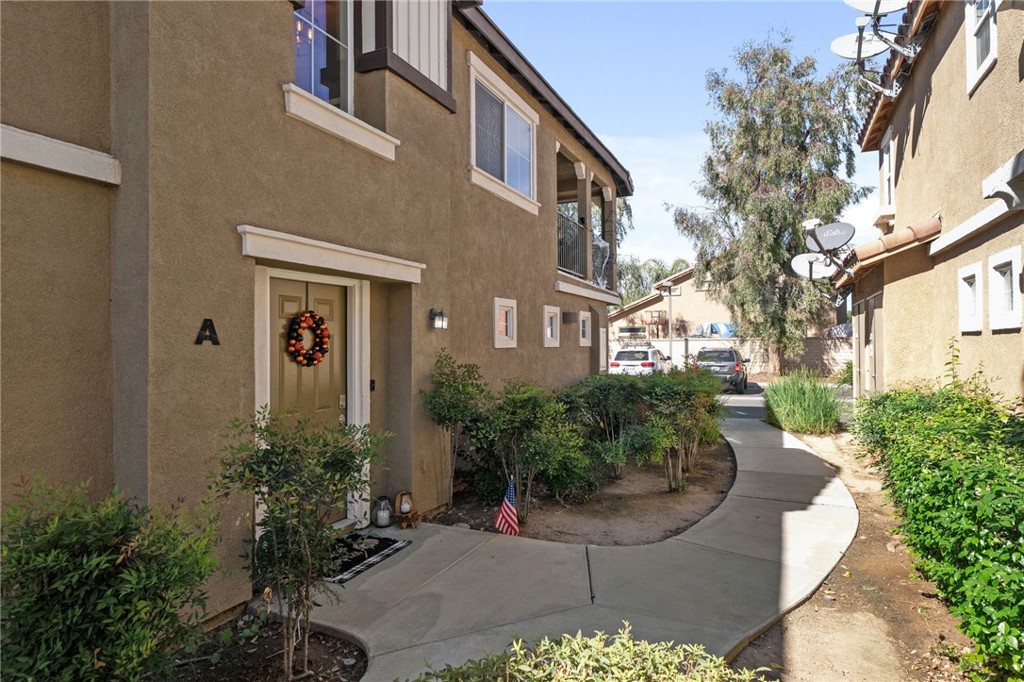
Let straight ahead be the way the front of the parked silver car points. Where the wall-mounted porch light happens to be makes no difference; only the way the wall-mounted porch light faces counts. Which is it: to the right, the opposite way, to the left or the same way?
to the right

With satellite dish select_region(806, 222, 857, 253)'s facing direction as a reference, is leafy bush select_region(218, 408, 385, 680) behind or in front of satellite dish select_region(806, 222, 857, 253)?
in front

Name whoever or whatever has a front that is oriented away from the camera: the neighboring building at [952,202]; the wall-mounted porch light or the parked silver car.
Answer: the parked silver car

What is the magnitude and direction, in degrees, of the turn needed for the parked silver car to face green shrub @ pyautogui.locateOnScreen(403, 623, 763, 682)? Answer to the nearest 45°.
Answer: approximately 180°

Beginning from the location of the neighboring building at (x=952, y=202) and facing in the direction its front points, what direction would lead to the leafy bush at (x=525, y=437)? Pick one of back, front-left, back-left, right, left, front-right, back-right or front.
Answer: front

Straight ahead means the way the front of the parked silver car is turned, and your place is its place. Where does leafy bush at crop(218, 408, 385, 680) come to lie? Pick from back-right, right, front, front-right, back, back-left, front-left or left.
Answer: back

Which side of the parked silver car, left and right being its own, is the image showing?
back

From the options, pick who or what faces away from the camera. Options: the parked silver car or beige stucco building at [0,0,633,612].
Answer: the parked silver car

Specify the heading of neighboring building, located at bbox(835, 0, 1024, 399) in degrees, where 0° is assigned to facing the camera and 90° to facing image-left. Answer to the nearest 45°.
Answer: approximately 45°

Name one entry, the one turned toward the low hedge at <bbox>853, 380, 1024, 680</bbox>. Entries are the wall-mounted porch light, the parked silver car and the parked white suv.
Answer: the wall-mounted porch light

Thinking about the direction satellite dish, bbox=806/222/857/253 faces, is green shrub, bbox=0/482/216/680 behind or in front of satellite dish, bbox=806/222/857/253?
in front

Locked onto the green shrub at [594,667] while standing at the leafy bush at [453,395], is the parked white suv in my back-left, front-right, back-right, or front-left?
back-left

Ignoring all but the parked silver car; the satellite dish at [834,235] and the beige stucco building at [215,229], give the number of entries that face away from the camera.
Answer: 1

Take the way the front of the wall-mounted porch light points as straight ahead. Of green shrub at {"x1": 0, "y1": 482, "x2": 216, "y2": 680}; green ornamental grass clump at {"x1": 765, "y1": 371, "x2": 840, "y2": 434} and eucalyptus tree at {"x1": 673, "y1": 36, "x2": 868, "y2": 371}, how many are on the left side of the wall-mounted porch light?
2

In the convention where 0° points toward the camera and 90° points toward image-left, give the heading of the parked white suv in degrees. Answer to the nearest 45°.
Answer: approximately 225°
